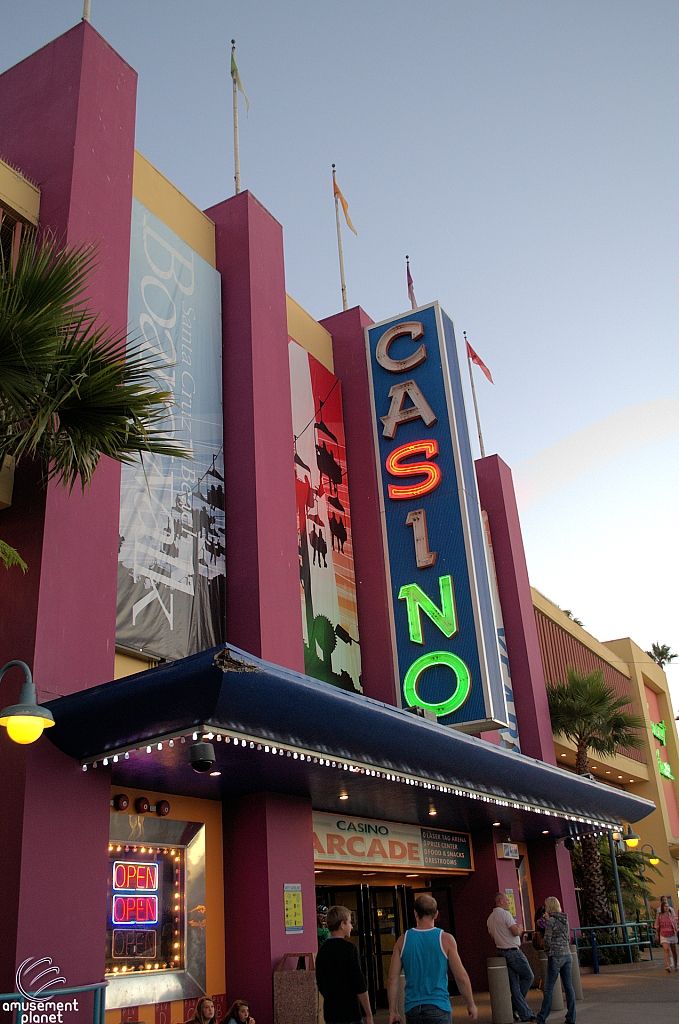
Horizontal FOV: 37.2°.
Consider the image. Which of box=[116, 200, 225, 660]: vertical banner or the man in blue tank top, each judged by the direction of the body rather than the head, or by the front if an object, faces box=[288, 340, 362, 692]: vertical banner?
the man in blue tank top

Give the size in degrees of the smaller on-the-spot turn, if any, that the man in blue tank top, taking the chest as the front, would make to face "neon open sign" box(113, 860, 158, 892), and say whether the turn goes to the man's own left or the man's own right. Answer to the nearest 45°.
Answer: approximately 45° to the man's own left

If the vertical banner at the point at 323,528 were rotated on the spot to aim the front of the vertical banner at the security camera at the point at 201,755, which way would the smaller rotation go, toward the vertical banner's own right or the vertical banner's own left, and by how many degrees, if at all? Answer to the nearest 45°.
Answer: approximately 45° to the vertical banner's own right

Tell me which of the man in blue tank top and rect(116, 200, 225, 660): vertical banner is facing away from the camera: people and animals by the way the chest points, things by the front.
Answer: the man in blue tank top

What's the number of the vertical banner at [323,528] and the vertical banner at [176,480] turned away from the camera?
0

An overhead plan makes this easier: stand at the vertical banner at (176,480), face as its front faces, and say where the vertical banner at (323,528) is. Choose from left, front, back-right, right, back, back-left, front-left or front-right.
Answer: left

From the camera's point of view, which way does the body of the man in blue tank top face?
away from the camera

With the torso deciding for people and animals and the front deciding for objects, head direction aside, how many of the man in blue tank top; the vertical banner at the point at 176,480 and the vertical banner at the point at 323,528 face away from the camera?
1

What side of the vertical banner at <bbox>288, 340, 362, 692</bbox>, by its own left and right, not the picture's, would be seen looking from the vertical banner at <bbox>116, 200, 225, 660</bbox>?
right

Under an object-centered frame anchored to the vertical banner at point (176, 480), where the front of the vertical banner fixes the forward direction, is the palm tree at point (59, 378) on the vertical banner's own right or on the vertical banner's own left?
on the vertical banner's own right

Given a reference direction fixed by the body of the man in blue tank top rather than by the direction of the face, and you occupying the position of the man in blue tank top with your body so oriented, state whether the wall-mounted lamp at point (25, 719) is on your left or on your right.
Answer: on your left

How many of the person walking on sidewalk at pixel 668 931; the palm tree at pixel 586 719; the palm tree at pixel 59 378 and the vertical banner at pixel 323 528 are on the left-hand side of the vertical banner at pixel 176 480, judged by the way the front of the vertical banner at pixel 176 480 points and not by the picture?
3

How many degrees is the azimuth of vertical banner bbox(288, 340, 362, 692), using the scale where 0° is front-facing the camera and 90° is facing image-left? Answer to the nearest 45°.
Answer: approximately 315°

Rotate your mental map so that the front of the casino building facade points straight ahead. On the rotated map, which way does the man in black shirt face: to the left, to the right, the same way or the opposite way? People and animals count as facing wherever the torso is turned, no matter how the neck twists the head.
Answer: to the left

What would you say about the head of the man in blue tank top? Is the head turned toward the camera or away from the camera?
away from the camera

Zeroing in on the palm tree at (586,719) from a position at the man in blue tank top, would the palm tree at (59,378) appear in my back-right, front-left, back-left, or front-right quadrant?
back-left

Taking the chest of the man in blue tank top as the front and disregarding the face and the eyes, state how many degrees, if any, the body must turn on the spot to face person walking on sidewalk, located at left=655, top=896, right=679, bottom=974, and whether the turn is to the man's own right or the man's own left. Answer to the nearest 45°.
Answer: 0° — they already face them
